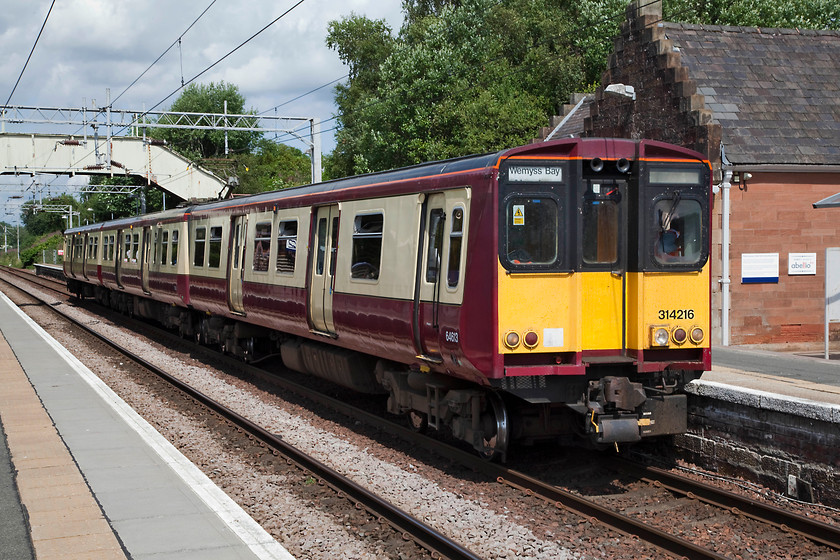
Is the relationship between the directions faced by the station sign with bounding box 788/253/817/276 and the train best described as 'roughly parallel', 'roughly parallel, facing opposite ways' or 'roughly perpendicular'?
roughly perpendicular

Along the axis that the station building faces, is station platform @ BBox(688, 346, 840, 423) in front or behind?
in front

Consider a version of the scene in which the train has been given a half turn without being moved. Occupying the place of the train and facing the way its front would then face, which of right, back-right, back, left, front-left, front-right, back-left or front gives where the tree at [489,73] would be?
front-right

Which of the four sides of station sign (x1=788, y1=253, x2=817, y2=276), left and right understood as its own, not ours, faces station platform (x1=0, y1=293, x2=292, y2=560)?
front

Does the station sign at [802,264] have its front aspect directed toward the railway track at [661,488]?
yes

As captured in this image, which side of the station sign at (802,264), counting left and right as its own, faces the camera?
front

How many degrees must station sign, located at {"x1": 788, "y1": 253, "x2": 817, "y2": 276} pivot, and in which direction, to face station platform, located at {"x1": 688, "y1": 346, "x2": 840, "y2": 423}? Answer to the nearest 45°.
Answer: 0° — it already faces it

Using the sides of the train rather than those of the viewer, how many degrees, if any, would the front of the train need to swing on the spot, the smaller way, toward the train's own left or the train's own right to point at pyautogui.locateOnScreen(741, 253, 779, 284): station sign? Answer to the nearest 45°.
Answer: approximately 90° to the train's own left

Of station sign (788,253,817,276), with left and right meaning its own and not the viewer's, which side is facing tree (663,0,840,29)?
back

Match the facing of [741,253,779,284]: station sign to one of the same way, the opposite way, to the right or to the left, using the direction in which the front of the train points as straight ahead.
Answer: to the right

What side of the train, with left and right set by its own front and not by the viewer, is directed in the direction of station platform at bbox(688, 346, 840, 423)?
front

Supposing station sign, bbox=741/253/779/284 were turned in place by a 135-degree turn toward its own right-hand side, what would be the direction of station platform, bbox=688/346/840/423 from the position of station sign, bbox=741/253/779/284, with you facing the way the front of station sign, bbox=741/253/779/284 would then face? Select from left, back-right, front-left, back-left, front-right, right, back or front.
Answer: back-left

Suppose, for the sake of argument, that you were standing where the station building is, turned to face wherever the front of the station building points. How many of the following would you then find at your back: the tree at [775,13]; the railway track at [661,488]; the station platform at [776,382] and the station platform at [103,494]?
1

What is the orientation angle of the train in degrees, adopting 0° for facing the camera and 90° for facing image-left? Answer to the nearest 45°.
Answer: approximately 315°

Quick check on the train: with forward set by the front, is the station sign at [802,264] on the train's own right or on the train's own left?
on the train's own left

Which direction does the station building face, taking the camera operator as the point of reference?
facing the viewer

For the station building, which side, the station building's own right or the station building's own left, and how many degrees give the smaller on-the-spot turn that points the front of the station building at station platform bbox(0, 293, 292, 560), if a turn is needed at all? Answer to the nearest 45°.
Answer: approximately 45° to the station building's own left
